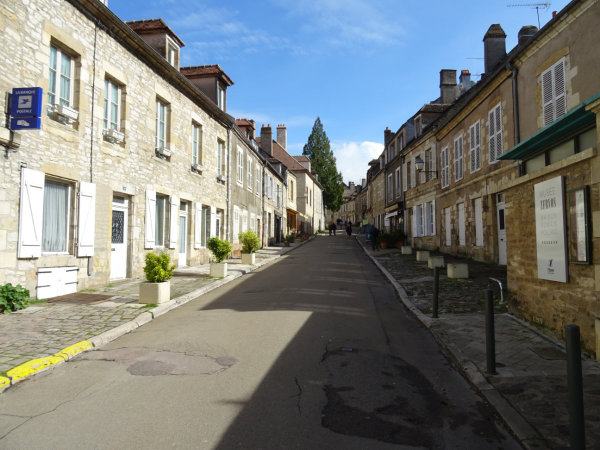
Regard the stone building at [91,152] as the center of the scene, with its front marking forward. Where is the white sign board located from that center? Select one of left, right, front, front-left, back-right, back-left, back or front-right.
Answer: front

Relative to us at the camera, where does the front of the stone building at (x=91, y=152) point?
facing the viewer and to the right of the viewer

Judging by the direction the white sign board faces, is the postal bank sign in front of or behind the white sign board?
in front

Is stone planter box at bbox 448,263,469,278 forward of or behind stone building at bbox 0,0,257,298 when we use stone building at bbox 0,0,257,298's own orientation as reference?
forward

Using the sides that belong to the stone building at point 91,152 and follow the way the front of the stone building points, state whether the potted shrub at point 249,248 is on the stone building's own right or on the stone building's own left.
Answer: on the stone building's own left

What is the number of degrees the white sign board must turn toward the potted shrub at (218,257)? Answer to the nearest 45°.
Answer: approximately 45° to its right

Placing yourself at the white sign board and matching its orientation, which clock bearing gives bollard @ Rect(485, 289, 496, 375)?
The bollard is roughly at 11 o'clock from the white sign board.

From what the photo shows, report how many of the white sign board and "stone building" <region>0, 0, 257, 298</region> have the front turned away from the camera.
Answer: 0

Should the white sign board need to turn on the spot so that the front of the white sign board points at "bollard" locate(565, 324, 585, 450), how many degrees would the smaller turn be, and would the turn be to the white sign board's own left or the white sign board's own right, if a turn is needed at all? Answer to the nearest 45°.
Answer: approximately 45° to the white sign board's own left

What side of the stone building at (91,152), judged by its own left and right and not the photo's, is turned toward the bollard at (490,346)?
front
